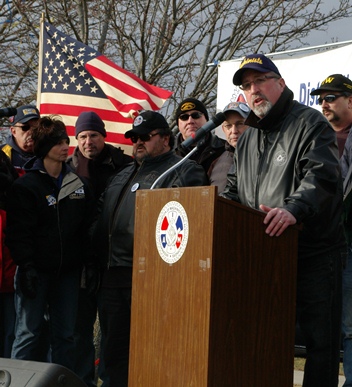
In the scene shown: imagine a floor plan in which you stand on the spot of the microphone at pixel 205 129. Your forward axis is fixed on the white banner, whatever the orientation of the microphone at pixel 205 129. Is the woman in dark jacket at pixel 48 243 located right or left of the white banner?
left

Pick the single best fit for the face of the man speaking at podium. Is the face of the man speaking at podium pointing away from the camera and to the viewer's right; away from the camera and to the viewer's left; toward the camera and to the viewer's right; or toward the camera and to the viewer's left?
toward the camera and to the viewer's left

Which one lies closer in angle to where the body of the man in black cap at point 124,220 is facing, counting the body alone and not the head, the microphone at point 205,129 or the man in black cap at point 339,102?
the microphone

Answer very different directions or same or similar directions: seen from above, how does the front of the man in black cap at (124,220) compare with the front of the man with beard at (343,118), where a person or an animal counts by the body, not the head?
same or similar directions

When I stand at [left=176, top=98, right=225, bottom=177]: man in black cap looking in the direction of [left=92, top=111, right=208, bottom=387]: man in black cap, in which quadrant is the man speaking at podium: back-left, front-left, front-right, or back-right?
front-left

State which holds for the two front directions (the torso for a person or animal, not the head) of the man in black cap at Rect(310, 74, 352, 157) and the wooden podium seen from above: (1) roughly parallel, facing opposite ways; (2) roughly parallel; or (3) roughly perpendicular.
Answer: roughly parallel

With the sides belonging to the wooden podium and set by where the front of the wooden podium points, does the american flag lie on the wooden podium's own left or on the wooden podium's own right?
on the wooden podium's own right

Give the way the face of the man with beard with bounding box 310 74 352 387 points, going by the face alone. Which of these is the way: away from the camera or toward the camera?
toward the camera

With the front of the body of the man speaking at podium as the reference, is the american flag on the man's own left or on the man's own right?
on the man's own right

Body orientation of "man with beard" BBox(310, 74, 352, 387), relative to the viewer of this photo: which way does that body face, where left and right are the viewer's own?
facing the viewer and to the left of the viewer

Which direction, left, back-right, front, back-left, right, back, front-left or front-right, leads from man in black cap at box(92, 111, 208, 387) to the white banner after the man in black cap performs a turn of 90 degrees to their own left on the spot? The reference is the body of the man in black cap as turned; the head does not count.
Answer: left

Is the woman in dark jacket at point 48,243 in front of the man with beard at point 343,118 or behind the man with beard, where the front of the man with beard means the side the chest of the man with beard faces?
in front

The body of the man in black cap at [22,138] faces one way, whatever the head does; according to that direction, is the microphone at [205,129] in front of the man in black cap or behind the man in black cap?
in front

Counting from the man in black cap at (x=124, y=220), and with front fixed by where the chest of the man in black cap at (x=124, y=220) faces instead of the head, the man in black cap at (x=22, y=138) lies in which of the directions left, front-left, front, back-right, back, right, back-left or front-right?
right
